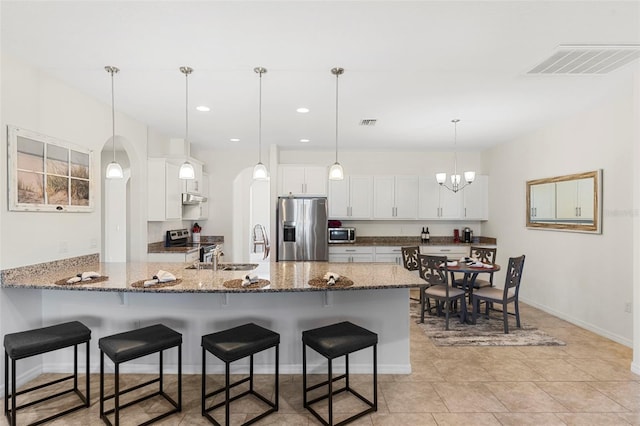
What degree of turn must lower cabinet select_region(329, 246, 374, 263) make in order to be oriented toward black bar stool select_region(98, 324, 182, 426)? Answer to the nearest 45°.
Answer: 0° — it already faces it

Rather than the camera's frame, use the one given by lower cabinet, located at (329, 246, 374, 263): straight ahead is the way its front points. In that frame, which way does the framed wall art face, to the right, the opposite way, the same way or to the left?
to the left

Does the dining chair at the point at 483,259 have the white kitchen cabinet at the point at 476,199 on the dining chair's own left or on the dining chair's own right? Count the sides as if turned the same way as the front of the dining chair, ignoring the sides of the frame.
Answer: on the dining chair's own right

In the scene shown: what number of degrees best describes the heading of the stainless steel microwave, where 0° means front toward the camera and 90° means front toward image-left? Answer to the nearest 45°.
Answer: approximately 0°

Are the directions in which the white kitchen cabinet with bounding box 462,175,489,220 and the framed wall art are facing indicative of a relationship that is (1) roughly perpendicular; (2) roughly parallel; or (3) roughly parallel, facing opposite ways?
roughly perpendicular
